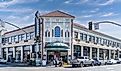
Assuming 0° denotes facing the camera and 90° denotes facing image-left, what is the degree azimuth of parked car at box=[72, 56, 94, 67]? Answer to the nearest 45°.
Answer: approximately 45°
